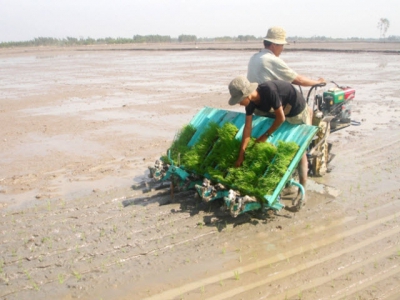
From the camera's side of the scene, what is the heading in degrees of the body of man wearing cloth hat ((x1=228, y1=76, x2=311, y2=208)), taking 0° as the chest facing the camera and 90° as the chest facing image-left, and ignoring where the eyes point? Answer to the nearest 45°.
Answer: approximately 45°

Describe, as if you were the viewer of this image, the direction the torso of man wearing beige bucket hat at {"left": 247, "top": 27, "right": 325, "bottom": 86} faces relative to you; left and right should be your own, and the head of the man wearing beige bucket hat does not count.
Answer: facing away from the viewer and to the right of the viewer

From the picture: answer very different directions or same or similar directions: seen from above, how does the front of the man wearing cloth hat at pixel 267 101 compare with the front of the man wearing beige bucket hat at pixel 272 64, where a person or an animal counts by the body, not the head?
very different directions

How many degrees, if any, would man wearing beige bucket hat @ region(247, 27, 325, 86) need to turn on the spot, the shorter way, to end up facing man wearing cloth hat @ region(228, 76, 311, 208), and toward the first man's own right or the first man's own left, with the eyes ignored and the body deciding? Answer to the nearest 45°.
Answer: approximately 135° to the first man's own right

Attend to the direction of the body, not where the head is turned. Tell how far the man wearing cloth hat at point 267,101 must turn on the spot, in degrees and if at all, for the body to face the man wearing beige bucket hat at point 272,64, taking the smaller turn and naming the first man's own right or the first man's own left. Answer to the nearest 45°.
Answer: approximately 135° to the first man's own right
